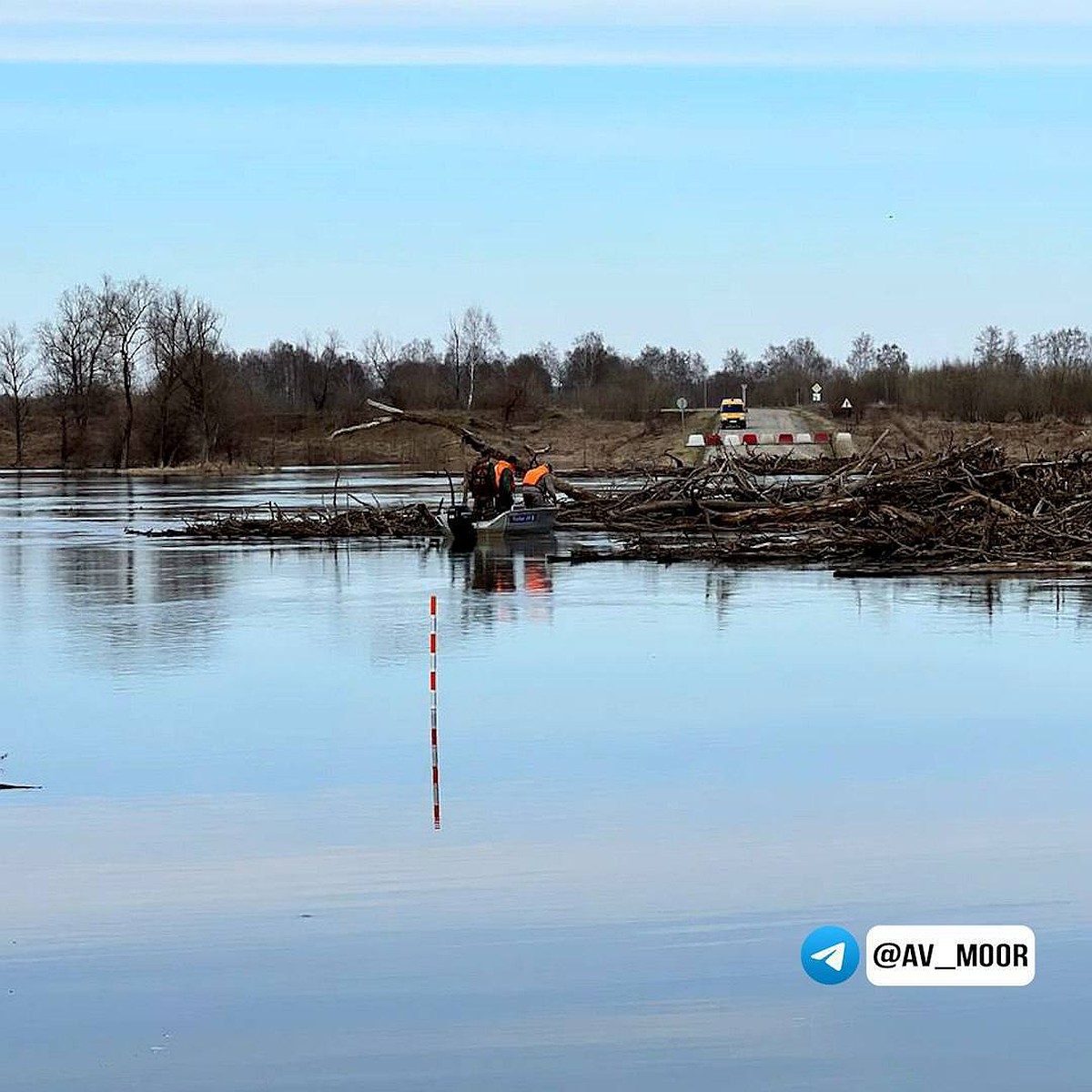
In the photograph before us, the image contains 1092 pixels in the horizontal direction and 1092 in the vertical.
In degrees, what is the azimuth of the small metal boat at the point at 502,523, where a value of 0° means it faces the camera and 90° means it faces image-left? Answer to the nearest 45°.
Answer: approximately 270°
